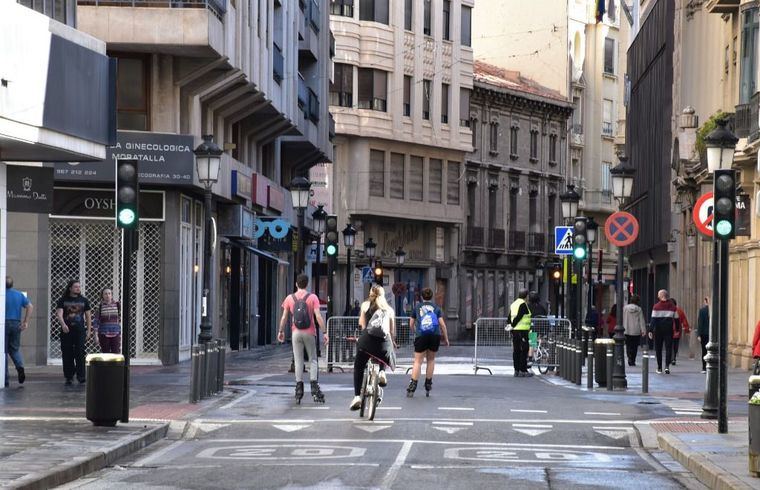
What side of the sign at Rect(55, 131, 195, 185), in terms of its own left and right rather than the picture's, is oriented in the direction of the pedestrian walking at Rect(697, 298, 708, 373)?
left

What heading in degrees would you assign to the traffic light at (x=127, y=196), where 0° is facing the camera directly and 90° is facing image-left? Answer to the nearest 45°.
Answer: approximately 0°

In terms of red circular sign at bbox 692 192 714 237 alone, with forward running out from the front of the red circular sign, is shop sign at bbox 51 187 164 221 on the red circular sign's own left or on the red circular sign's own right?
on the red circular sign's own right

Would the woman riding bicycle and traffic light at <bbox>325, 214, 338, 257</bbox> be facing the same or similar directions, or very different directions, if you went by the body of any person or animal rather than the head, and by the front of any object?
very different directions

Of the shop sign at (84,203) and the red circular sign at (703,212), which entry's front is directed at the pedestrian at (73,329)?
the shop sign

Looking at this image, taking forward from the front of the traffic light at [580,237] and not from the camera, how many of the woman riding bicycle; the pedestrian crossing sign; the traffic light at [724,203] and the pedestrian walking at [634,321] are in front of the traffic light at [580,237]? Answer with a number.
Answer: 2

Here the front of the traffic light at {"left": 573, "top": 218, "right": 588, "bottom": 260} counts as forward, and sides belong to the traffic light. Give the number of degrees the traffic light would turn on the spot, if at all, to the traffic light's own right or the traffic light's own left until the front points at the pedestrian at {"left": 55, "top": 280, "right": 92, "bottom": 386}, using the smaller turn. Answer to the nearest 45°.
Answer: approximately 45° to the traffic light's own right

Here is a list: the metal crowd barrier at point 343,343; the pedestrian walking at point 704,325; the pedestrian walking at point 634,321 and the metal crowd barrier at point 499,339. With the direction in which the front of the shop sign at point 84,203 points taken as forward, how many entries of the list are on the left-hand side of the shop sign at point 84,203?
4

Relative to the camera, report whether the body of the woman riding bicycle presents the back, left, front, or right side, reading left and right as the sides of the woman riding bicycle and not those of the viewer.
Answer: back

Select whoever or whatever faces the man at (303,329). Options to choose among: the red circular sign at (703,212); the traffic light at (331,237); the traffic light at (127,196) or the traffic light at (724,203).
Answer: the traffic light at (331,237)
